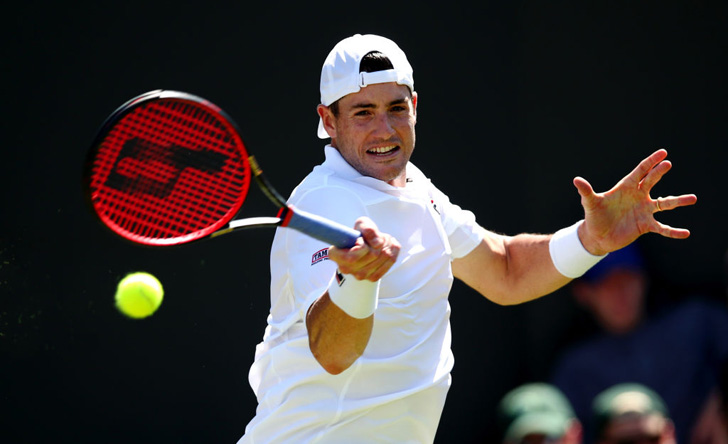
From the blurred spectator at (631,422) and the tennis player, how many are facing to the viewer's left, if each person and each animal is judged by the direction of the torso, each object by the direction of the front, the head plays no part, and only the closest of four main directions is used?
0

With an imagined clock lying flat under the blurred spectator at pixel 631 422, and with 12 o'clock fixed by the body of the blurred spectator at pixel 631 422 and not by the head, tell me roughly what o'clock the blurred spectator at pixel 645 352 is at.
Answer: the blurred spectator at pixel 645 352 is roughly at 6 o'clock from the blurred spectator at pixel 631 422.

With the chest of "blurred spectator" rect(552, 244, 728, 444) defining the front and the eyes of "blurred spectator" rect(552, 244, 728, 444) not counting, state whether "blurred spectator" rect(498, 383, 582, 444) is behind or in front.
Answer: in front

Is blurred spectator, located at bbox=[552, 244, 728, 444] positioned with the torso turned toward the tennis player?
yes

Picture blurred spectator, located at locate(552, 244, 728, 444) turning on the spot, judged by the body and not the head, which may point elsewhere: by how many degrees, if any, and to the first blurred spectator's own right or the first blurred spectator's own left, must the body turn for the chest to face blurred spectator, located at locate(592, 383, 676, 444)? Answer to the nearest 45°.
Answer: approximately 45° to the first blurred spectator's own left

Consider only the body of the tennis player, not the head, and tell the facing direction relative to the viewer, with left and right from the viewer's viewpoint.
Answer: facing the viewer and to the right of the viewer

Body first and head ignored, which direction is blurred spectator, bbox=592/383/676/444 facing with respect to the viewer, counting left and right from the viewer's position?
facing the viewer

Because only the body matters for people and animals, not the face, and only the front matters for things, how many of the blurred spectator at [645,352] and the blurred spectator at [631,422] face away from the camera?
0

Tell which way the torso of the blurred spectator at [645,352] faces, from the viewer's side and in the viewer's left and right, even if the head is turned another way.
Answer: facing the viewer and to the left of the viewer
